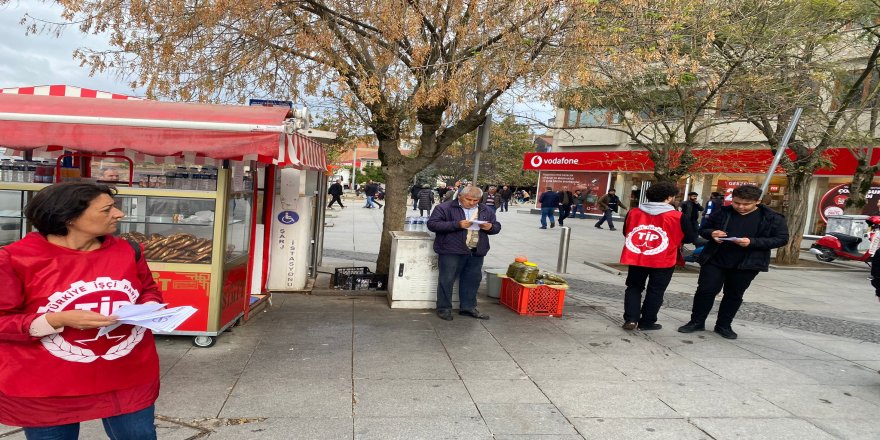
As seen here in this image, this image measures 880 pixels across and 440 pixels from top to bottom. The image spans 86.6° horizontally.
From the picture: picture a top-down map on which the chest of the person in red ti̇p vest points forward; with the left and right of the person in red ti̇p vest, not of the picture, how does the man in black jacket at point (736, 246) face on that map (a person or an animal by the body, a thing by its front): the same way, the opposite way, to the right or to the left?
the opposite way

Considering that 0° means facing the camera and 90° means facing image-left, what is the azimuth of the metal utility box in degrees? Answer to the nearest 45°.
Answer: approximately 0°

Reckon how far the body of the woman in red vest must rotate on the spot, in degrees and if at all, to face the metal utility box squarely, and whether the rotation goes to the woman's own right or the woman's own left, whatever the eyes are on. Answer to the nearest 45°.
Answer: approximately 90° to the woman's own left

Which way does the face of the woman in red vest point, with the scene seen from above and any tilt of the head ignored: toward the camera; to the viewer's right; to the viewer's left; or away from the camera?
to the viewer's right

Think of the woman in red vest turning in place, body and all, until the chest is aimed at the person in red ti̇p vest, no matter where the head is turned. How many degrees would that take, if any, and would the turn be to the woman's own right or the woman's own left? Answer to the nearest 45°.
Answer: approximately 45° to the woman's own left

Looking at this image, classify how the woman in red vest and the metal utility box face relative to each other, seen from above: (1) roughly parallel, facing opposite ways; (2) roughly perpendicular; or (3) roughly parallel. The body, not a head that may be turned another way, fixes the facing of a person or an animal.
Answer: roughly perpendicular

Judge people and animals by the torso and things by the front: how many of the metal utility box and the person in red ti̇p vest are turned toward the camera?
1

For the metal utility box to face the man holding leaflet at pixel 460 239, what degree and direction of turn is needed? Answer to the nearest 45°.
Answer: approximately 45° to its left

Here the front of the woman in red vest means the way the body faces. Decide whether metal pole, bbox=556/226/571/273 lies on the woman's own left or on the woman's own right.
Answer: on the woman's own left
